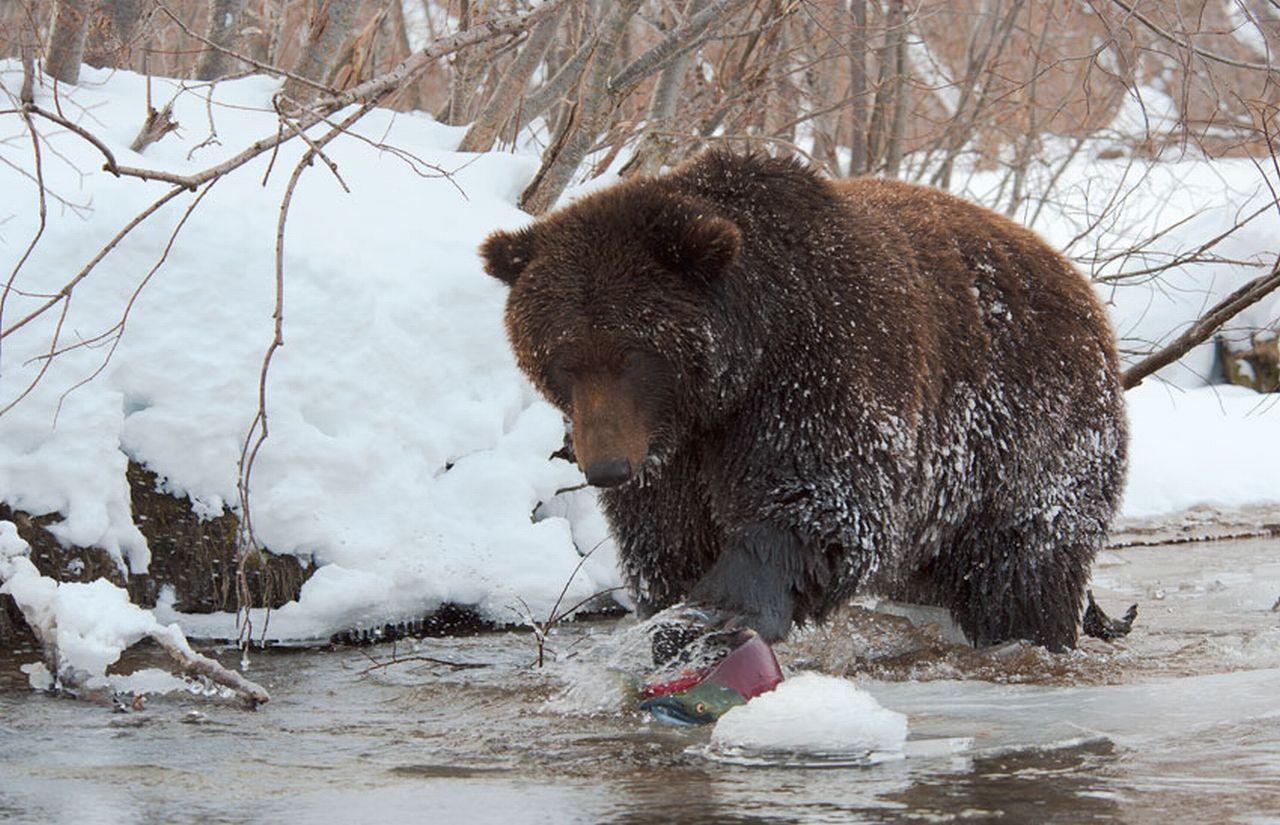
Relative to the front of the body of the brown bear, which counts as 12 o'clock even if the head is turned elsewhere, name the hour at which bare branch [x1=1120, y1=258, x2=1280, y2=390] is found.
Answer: The bare branch is roughly at 6 o'clock from the brown bear.

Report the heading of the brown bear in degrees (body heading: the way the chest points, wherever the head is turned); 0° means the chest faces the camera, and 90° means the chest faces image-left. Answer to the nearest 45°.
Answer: approximately 45°

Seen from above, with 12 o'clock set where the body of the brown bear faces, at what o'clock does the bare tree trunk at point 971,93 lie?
The bare tree trunk is roughly at 5 o'clock from the brown bear.

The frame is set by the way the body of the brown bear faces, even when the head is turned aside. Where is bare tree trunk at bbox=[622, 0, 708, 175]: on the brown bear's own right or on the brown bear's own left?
on the brown bear's own right

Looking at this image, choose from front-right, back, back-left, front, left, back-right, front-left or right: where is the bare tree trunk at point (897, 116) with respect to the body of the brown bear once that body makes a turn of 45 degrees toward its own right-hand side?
right

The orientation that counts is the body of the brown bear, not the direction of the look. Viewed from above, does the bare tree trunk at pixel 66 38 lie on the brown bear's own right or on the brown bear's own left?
on the brown bear's own right

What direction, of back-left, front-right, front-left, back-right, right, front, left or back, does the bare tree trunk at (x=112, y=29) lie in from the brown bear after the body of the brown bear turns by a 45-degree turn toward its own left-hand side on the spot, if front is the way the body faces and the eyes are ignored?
back-right

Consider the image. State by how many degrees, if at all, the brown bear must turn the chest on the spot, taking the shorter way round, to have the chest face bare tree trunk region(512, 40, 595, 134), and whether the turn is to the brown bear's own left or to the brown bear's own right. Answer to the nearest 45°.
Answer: approximately 135° to the brown bear's own right

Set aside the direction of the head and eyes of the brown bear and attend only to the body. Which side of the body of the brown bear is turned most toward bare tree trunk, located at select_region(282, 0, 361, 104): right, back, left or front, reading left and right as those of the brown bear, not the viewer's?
right

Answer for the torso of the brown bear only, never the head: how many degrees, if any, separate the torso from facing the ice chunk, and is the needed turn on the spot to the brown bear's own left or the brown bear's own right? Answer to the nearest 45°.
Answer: approximately 45° to the brown bear's own left

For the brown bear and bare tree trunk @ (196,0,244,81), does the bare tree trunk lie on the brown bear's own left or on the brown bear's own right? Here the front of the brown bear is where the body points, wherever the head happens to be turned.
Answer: on the brown bear's own right

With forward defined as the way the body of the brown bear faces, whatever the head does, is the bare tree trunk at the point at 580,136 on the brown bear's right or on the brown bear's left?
on the brown bear's right
